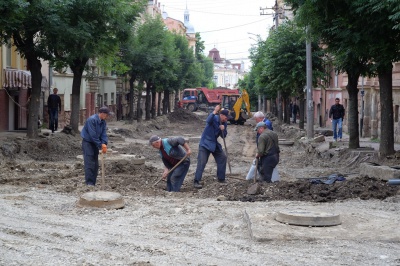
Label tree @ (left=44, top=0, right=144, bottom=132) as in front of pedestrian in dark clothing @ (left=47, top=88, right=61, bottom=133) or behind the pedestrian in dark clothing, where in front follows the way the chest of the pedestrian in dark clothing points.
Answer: behind

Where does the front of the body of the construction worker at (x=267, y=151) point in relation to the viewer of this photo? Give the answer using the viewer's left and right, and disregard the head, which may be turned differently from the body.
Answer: facing away from the viewer and to the left of the viewer

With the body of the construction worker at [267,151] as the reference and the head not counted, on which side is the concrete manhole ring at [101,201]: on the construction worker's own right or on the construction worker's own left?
on the construction worker's own left

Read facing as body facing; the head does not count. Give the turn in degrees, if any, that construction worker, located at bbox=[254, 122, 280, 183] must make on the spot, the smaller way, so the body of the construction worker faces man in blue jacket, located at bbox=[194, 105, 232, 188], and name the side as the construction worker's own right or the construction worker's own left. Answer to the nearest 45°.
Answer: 0° — they already face them

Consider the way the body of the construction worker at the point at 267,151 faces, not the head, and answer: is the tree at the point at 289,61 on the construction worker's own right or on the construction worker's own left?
on the construction worker's own right
